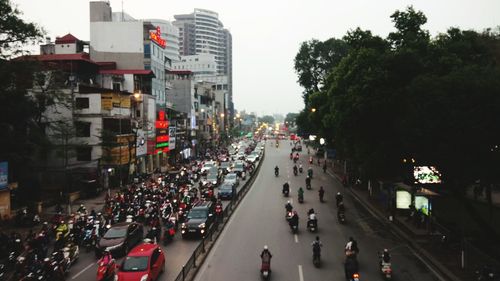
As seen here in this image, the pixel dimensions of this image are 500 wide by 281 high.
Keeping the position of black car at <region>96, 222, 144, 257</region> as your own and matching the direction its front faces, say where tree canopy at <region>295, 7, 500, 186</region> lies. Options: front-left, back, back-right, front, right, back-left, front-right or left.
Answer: back-left

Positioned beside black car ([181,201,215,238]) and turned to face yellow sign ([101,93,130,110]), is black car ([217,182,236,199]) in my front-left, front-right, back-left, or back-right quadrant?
front-right

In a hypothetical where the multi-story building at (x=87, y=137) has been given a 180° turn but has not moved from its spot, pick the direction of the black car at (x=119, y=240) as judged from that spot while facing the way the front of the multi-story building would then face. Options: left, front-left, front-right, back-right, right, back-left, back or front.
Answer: back-left

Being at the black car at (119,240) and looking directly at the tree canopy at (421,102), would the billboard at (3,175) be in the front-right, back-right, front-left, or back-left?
back-left

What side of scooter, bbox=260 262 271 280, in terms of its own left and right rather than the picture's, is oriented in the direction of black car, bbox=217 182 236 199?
front

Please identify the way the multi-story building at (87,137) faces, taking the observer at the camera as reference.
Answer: facing the viewer and to the right of the viewer

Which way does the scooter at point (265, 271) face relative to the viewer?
away from the camera

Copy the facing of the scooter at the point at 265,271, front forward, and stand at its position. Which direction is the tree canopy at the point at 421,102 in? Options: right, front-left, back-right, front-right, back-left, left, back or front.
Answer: front-right

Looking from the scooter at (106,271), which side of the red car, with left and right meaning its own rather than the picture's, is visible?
right

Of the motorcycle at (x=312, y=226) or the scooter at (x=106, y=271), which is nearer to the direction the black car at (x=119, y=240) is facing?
the scooter

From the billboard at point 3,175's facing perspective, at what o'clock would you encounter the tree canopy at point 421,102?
The tree canopy is roughly at 10 o'clock from the billboard.

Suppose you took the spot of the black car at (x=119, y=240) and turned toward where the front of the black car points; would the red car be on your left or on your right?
on your left

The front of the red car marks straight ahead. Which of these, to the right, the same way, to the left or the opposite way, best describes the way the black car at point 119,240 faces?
the same way

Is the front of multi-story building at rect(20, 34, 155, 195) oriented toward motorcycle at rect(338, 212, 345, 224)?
yes

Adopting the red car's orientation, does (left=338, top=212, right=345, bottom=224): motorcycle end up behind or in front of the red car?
behind

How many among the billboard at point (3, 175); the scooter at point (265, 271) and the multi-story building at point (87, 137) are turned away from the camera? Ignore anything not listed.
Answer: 1
